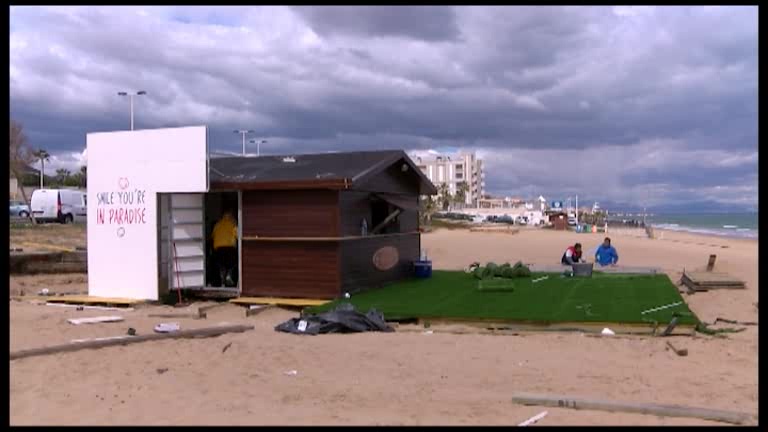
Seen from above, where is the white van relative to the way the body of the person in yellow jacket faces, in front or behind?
in front

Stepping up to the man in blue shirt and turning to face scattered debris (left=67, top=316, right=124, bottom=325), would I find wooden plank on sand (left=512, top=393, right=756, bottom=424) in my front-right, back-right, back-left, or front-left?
front-left

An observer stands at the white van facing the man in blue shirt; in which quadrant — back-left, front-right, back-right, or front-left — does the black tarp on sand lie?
front-right

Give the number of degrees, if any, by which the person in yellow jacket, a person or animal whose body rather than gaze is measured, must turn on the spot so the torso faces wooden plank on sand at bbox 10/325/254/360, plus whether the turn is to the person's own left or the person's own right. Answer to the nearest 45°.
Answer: approximately 180°

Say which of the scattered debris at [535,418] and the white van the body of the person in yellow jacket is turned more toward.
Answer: the white van

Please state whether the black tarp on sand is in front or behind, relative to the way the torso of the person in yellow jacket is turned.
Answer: behind

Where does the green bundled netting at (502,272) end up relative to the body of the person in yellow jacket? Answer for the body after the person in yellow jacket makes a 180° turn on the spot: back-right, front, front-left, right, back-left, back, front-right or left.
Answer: left

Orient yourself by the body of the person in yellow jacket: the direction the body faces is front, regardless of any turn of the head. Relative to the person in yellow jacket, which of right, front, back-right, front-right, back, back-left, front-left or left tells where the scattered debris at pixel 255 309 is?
back

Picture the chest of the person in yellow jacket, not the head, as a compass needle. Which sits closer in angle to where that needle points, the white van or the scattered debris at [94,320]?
the white van

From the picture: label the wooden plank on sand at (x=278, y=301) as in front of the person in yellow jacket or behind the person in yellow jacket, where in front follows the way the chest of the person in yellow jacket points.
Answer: behind

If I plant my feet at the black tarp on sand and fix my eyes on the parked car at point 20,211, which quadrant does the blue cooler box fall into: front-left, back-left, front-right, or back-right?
front-right

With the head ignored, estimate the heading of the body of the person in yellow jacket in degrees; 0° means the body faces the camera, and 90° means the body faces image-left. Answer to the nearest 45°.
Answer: approximately 180°

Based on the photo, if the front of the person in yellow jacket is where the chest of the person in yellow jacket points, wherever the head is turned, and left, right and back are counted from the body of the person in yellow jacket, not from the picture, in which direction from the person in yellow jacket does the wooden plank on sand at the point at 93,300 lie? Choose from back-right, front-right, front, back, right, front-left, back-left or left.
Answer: left

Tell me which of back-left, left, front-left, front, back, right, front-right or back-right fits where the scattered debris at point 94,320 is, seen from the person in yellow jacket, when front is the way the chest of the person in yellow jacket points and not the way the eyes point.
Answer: back-left

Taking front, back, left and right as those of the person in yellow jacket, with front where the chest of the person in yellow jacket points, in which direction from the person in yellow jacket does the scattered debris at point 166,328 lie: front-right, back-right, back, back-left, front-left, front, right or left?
back

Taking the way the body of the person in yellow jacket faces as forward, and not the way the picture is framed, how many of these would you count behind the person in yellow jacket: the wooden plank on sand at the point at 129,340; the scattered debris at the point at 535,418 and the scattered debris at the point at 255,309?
3

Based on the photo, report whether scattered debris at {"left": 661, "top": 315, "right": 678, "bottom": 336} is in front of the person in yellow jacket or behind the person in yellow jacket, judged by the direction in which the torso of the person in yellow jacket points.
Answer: behind

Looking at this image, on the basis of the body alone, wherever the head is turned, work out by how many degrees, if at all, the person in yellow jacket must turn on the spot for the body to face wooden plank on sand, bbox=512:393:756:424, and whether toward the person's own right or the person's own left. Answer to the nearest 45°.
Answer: approximately 180°

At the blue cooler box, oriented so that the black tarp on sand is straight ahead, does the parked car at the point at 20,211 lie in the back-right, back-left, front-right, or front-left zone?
back-right

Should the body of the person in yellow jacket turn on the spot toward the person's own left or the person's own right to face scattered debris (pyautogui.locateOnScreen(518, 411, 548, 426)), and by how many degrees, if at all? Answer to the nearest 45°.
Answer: approximately 180°

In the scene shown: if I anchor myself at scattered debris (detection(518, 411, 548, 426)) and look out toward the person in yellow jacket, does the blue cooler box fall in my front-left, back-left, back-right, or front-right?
front-right
